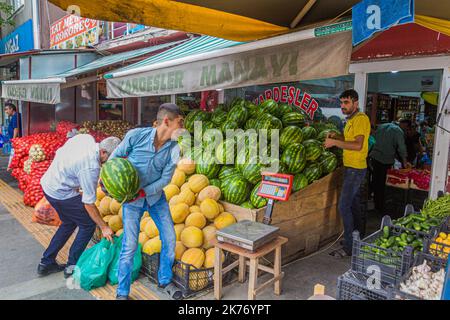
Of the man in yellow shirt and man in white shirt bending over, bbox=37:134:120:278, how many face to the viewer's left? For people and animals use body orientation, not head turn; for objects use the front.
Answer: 1

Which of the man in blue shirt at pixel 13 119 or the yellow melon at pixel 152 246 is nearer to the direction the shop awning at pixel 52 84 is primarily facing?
the yellow melon

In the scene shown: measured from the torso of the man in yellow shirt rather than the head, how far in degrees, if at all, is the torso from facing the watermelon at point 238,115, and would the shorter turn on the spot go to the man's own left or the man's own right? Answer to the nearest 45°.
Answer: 0° — they already face it

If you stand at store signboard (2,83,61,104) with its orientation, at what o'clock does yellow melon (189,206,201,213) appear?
The yellow melon is roughly at 10 o'clock from the store signboard.

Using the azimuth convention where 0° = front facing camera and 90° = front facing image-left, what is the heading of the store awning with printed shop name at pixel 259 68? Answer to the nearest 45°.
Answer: approximately 45°

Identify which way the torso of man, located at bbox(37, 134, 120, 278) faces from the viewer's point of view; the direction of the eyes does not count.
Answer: to the viewer's right

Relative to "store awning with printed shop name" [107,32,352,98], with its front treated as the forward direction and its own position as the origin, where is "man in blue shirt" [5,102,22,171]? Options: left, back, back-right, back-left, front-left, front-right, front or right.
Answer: right

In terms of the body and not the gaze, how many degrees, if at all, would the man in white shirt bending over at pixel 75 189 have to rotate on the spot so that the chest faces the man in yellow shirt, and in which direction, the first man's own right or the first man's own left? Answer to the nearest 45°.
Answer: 0° — they already face them

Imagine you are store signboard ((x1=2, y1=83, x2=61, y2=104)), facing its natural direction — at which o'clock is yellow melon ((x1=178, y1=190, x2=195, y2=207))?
The yellow melon is roughly at 10 o'clock from the store signboard.

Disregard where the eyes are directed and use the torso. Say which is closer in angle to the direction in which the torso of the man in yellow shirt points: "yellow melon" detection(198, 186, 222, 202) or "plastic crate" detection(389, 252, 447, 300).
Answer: the yellow melon
